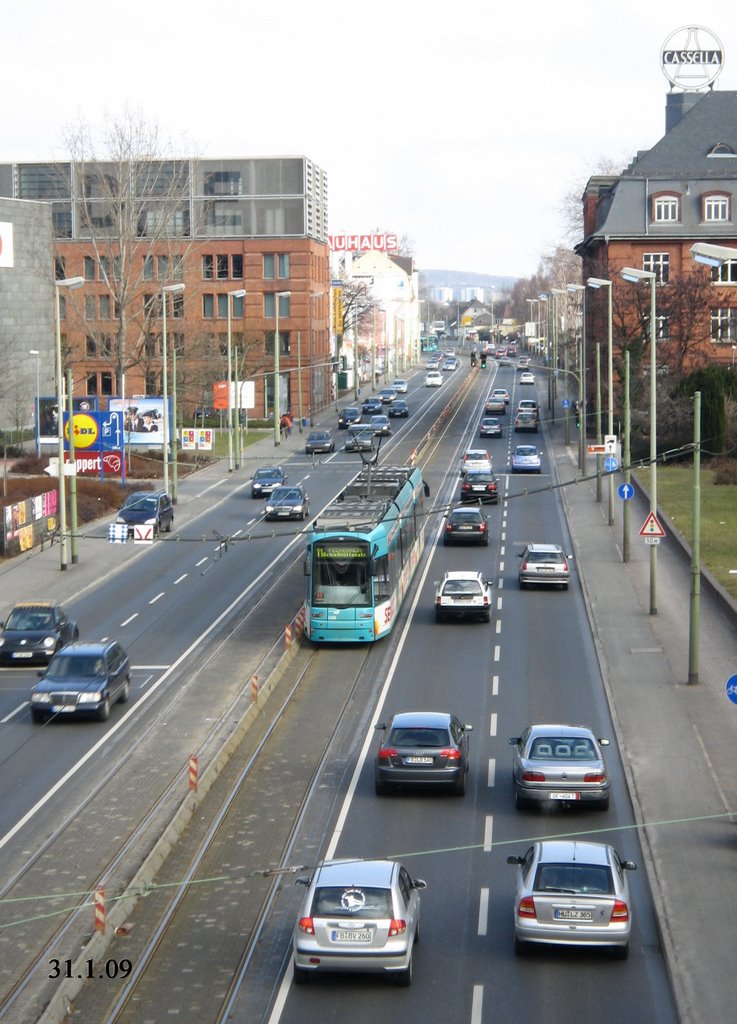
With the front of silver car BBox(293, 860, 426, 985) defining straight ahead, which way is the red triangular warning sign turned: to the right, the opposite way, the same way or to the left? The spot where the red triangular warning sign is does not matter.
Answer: the opposite way

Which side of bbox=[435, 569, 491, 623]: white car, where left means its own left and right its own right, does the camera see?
back

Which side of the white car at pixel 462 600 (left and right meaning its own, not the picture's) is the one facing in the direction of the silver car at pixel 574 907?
back

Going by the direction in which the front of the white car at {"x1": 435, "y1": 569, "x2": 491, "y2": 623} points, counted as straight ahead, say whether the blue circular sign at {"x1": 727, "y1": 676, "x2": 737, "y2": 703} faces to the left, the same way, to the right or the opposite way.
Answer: the opposite way

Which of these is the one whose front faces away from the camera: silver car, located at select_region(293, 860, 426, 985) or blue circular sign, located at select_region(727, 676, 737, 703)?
the silver car

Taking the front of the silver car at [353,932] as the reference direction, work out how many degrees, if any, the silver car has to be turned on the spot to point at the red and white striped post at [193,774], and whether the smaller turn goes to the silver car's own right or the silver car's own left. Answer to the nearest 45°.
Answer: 0° — it already faces it

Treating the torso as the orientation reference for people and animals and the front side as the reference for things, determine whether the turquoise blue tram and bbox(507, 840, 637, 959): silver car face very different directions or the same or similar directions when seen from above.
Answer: very different directions

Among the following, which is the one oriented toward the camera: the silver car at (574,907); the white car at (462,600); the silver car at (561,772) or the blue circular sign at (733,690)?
the blue circular sign

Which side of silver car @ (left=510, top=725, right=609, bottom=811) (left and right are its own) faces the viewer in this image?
back

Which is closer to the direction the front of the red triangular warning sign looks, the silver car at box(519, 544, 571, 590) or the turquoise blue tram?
the turquoise blue tram

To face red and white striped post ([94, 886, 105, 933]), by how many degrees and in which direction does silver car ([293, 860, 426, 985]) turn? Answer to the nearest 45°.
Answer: approximately 45° to its left

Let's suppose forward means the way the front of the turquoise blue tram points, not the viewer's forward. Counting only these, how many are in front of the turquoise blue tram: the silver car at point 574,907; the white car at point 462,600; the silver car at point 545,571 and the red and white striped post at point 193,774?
2

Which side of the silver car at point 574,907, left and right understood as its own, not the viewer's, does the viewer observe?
back

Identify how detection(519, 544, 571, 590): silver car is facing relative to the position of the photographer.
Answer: facing away from the viewer

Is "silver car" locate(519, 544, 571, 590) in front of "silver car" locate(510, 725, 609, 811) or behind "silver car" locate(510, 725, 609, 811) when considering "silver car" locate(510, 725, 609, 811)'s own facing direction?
in front
